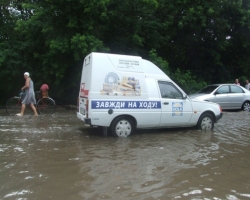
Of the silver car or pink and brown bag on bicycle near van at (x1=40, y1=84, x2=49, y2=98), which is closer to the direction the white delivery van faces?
the silver car

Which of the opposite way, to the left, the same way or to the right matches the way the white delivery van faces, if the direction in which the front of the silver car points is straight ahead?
the opposite way

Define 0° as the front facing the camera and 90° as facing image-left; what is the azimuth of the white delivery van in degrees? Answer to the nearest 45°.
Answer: approximately 225°

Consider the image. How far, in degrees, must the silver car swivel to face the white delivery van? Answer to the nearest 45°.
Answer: approximately 45° to its left

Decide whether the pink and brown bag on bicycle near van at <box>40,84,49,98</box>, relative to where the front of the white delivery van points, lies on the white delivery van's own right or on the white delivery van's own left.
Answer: on the white delivery van's own left

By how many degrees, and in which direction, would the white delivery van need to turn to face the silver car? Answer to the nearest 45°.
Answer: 0° — it already faces it

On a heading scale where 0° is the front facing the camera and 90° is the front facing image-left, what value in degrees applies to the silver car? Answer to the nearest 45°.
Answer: approximately 45°
